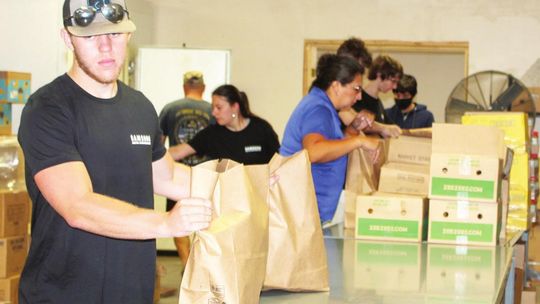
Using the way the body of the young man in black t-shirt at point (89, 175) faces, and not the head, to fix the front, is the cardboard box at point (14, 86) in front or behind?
behind

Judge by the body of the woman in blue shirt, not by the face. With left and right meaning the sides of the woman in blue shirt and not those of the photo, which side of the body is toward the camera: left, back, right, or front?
right

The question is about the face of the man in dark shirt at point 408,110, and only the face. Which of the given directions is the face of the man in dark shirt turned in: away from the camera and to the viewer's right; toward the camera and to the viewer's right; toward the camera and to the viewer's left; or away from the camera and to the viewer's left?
toward the camera and to the viewer's left

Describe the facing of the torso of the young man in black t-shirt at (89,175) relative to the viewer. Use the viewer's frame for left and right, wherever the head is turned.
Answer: facing the viewer and to the right of the viewer

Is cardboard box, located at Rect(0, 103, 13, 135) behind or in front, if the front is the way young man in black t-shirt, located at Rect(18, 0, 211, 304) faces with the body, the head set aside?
behind
